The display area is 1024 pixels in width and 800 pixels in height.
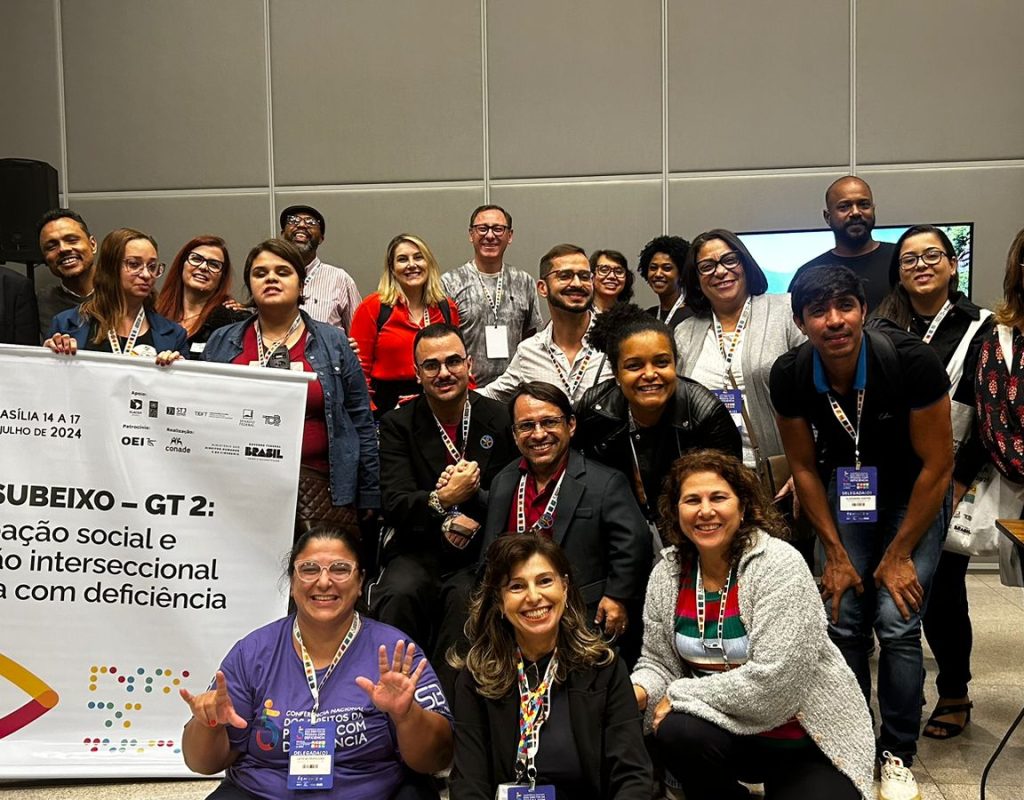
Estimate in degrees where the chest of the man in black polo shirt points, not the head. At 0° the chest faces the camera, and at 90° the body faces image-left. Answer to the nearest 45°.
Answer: approximately 0°

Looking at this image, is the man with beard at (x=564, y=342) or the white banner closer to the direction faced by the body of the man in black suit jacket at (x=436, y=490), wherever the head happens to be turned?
the white banner

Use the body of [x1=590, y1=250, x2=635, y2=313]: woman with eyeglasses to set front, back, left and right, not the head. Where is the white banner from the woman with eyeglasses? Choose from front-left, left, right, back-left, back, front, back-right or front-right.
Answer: front-right

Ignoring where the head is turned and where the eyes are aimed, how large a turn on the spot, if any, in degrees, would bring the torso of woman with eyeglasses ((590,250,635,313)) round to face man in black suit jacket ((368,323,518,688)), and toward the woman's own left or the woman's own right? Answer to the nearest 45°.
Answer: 0° — they already face them

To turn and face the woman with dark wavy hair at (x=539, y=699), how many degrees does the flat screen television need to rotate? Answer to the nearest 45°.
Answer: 0° — it already faces them

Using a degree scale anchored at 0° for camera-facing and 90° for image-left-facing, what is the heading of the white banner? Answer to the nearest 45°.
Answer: approximately 0°

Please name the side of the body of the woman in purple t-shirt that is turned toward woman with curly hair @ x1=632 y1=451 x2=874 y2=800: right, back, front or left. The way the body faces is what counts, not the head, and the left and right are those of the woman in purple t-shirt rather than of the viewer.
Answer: left

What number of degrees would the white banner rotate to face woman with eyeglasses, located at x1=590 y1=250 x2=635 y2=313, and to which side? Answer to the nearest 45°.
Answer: approximately 135° to its left
